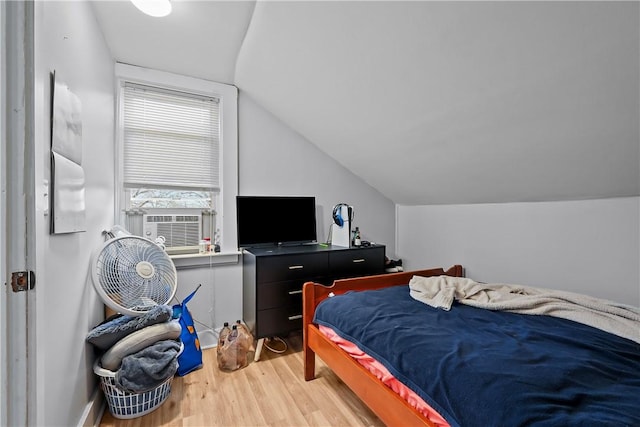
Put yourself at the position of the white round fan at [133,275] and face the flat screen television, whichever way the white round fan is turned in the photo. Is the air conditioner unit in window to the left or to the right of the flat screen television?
left

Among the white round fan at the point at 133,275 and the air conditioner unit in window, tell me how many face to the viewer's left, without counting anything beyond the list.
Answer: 0

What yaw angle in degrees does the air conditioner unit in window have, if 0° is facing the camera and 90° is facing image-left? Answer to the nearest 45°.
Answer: approximately 0°

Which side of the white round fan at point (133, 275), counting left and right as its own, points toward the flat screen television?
left

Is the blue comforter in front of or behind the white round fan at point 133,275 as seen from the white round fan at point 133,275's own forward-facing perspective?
in front

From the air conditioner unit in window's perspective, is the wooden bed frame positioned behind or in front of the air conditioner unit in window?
in front

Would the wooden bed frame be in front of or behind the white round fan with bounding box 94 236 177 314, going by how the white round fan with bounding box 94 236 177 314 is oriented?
in front

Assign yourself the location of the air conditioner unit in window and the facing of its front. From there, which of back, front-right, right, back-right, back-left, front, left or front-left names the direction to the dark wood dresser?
front-left
